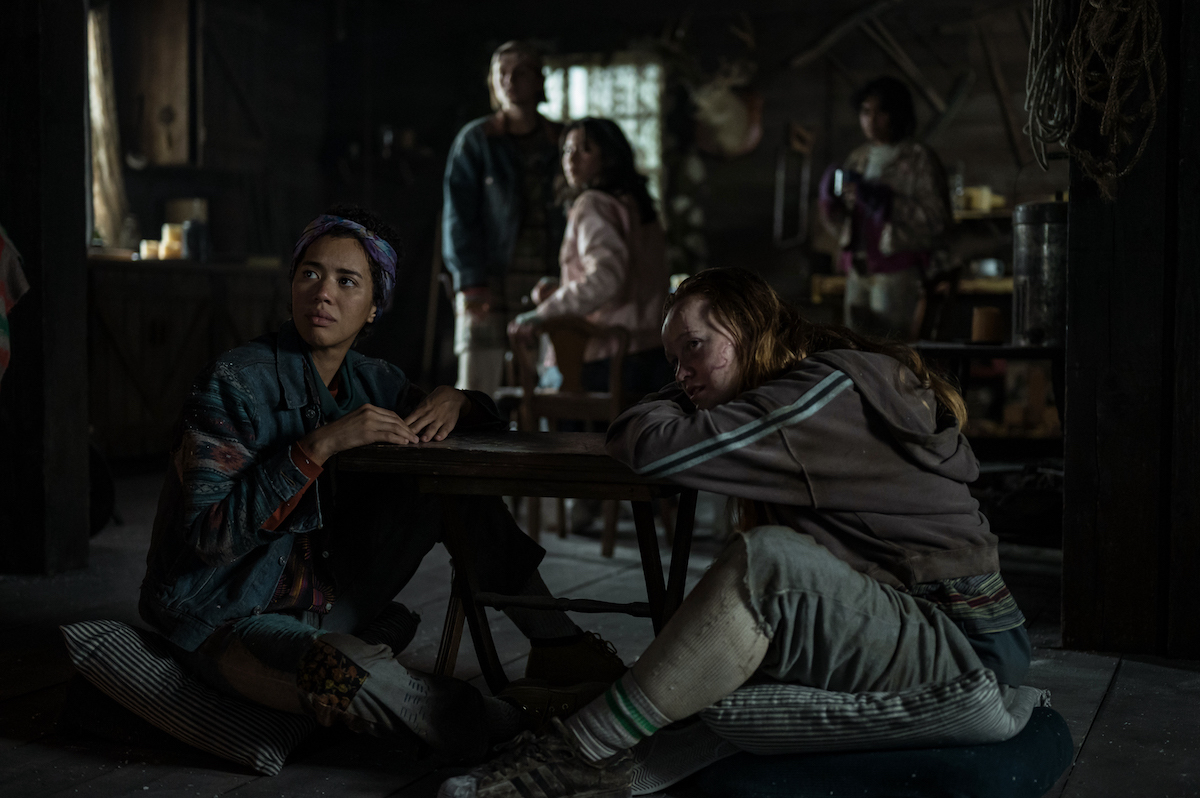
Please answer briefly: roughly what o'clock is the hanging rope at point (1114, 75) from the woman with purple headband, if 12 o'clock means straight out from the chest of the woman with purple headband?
The hanging rope is roughly at 10 o'clock from the woman with purple headband.

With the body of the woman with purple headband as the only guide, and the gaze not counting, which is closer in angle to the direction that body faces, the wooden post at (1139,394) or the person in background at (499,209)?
the wooden post

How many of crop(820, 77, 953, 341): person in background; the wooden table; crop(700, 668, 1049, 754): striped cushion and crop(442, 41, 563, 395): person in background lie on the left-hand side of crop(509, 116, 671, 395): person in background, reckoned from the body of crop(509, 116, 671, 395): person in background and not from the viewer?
2

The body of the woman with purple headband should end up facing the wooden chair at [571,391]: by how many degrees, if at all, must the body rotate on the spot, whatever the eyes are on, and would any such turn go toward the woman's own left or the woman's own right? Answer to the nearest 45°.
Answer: approximately 135° to the woman's own left

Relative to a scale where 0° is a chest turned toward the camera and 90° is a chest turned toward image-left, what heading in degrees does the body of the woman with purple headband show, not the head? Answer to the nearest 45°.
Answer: approximately 315°
